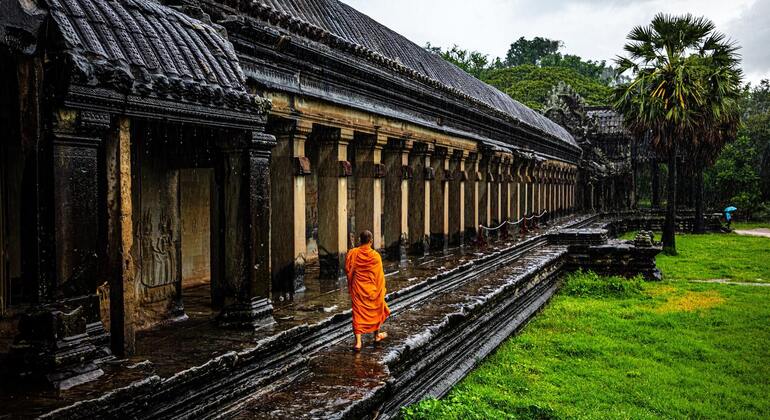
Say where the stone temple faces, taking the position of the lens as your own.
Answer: facing the viewer and to the right of the viewer

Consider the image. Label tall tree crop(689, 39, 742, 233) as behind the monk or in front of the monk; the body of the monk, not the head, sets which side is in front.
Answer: in front

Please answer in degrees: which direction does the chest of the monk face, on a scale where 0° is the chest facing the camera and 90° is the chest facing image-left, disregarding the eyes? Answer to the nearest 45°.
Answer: approximately 225°

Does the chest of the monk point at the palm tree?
yes

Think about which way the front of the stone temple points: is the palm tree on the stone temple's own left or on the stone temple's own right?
on the stone temple's own left
